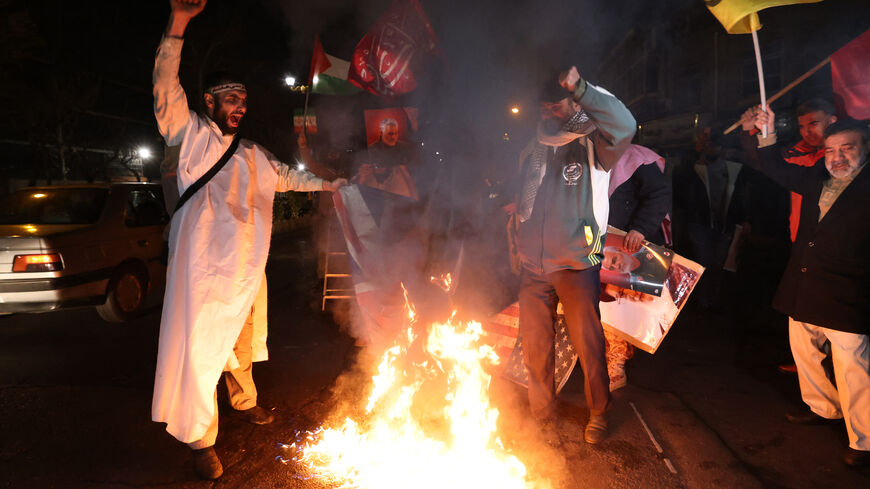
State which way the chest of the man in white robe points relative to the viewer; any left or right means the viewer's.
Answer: facing the viewer and to the right of the viewer

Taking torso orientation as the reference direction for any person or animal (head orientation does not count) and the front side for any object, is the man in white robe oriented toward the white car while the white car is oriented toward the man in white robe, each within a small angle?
no

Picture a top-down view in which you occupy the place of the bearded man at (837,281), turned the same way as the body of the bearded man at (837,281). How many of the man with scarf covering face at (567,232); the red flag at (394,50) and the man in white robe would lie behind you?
0

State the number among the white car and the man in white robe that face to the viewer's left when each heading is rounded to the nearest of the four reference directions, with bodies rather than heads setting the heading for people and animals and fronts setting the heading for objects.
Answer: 0

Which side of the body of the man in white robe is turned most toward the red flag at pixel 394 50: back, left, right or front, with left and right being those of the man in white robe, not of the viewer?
left

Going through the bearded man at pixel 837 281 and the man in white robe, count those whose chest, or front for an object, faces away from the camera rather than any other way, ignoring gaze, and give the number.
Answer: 0

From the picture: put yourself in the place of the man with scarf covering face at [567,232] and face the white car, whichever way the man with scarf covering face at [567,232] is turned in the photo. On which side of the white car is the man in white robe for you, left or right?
left

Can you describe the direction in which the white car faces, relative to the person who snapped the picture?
facing away from the viewer and to the right of the viewer

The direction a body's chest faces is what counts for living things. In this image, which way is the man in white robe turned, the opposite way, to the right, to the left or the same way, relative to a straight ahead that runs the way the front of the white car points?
to the right

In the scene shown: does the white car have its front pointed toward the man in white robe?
no

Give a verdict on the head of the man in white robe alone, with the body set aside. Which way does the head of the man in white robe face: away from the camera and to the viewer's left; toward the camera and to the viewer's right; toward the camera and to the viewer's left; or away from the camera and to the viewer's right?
toward the camera and to the viewer's right

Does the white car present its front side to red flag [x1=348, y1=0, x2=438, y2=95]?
no

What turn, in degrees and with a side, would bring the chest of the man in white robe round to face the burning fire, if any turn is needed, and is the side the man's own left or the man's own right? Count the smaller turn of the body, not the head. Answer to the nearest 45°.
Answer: approximately 45° to the man's own left

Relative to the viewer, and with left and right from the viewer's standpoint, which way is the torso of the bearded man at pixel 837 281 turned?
facing the viewer and to the left of the viewer

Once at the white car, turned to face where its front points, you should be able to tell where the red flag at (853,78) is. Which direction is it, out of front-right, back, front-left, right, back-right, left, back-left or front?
right

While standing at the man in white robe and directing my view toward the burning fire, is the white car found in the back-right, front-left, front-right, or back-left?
back-left

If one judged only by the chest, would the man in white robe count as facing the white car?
no

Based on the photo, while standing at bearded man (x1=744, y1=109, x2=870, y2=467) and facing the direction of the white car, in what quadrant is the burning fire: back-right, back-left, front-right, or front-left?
front-left
